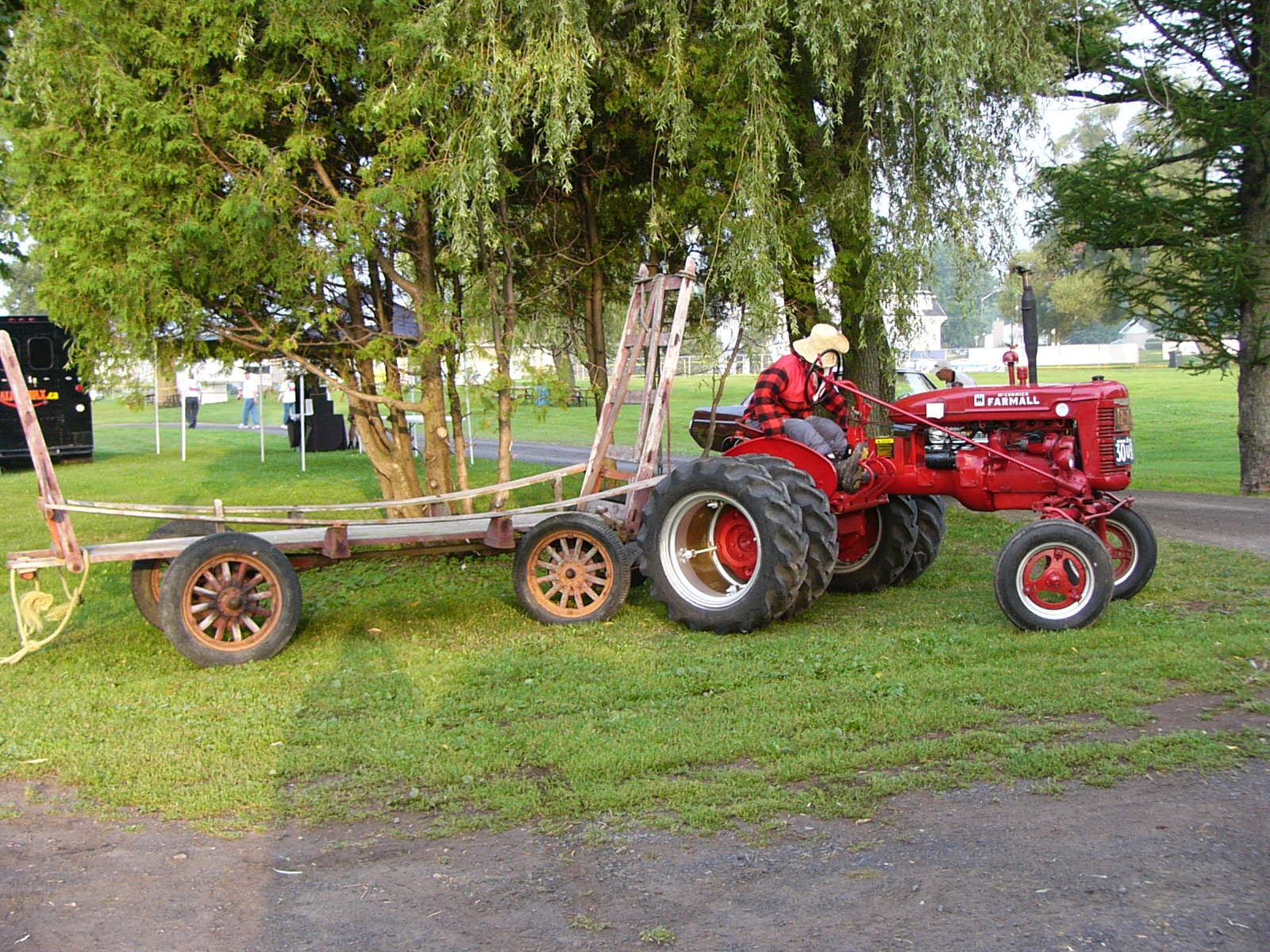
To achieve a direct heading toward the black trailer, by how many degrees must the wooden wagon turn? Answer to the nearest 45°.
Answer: approximately 90° to its left

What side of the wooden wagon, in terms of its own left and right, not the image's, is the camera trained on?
right

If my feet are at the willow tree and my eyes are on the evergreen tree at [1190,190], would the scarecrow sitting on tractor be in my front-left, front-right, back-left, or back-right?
back-right

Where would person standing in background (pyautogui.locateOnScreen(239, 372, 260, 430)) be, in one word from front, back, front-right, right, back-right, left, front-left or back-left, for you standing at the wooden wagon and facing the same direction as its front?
left

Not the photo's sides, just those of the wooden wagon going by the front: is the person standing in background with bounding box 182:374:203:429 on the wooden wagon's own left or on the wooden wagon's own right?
on the wooden wagon's own left

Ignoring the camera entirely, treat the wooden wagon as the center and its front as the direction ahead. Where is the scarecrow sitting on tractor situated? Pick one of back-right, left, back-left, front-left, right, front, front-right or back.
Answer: front

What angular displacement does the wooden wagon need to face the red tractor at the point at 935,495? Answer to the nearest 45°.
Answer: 0° — it already faces it

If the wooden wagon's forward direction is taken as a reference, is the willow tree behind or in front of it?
in front

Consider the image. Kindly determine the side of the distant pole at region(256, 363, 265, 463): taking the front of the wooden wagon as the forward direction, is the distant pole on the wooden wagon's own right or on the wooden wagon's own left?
on the wooden wagon's own left

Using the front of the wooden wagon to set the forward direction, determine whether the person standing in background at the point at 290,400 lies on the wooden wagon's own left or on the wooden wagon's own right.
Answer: on the wooden wagon's own left
